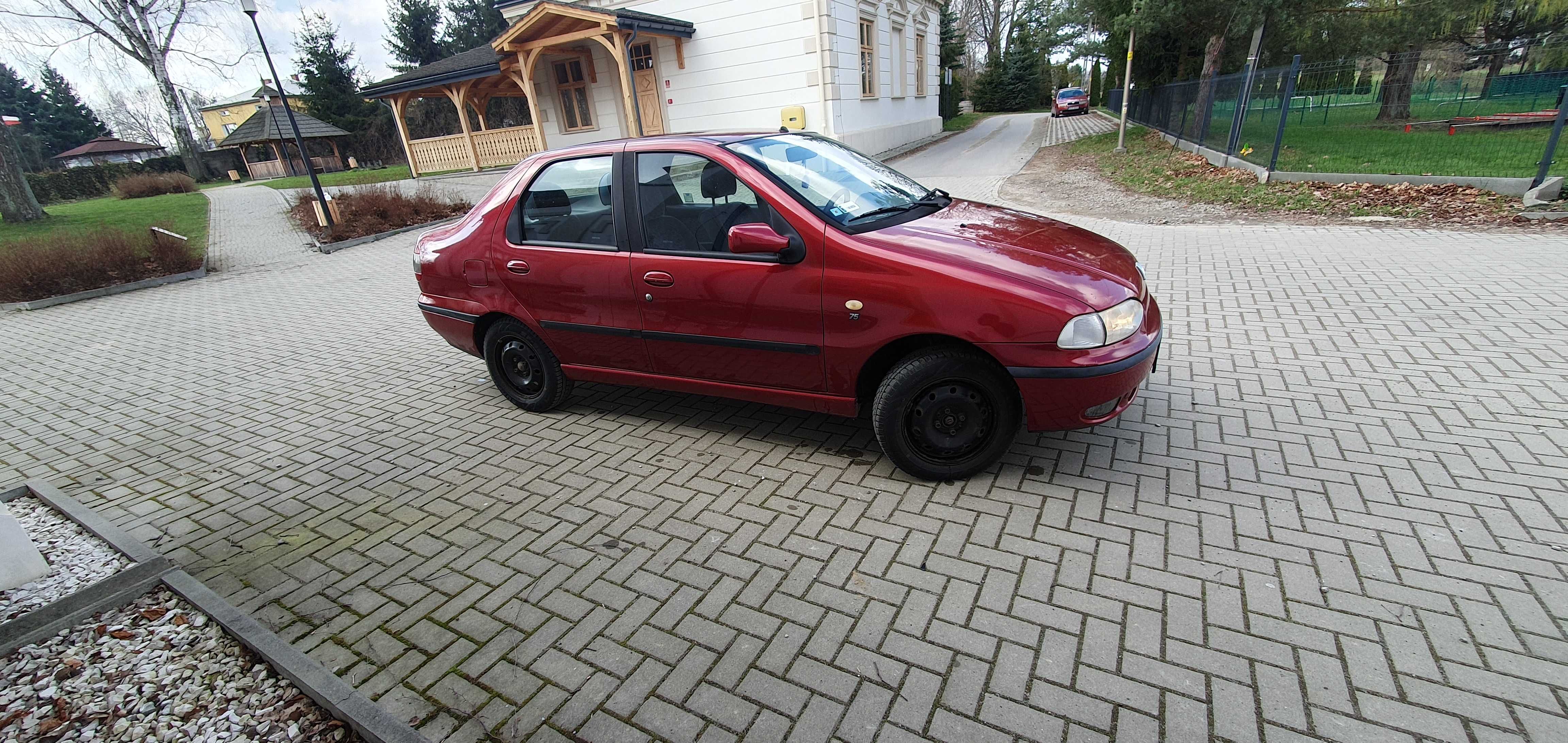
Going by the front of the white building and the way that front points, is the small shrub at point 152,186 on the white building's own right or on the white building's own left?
on the white building's own right

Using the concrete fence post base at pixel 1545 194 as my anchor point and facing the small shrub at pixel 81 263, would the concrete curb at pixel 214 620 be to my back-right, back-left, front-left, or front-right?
front-left

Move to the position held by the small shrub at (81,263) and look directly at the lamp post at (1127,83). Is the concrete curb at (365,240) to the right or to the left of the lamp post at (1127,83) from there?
left

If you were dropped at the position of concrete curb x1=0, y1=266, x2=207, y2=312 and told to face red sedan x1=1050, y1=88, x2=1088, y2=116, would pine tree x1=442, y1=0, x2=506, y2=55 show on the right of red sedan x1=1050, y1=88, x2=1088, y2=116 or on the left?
left

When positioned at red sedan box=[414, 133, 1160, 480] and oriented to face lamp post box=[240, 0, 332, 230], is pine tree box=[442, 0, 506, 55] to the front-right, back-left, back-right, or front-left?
front-right

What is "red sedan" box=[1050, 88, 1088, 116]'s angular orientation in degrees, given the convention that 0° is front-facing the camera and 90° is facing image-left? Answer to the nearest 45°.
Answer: approximately 0°

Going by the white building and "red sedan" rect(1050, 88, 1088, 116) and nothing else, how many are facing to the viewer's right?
0

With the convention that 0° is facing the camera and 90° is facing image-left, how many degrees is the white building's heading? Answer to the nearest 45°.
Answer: approximately 45°

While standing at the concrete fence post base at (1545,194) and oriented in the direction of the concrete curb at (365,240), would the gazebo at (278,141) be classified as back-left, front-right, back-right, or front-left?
front-right

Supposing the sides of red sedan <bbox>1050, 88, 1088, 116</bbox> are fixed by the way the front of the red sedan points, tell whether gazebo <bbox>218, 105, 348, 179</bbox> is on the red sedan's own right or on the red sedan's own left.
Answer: on the red sedan's own right

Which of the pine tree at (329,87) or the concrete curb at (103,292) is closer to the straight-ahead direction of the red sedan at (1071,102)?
the concrete curb

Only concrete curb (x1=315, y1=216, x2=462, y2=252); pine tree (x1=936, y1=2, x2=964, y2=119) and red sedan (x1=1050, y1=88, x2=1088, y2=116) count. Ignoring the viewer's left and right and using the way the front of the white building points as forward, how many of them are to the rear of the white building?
2

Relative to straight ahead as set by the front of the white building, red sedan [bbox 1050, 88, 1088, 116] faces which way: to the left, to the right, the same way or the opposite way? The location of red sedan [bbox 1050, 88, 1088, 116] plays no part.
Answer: the same way

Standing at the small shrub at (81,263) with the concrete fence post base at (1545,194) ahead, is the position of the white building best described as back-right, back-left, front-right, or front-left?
front-left

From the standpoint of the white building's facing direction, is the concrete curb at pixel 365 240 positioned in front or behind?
in front

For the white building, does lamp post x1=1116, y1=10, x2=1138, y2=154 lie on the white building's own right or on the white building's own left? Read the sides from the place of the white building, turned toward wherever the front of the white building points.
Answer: on the white building's own left

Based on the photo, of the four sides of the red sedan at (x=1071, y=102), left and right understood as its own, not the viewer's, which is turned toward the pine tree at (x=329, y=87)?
right
